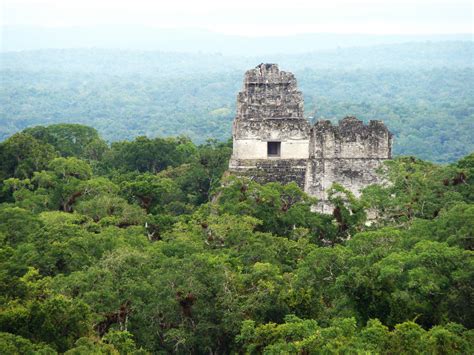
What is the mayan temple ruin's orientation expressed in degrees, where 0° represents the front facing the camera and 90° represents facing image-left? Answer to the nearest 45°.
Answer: approximately 0°
